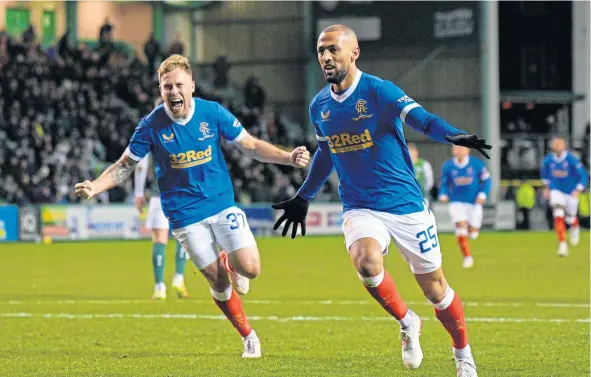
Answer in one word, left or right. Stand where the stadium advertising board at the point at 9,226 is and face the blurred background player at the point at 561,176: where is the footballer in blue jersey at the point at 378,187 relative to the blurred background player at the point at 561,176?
right

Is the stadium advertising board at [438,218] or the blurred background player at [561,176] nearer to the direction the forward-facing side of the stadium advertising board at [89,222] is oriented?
the blurred background player

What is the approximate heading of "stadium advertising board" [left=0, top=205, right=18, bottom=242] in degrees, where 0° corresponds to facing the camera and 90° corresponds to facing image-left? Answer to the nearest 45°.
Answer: approximately 0°

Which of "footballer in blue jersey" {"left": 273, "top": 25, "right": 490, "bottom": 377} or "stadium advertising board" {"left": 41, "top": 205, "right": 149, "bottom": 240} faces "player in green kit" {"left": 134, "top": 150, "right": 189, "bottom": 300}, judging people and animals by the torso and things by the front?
the stadium advertising board

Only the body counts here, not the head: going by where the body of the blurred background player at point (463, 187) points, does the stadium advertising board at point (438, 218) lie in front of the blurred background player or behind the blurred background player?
behind

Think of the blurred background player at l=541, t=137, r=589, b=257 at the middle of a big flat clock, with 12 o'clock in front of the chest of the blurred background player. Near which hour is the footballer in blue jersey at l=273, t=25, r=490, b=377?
The footballer in blue jersey is roughly at 12 o'clock from the blurred background player.

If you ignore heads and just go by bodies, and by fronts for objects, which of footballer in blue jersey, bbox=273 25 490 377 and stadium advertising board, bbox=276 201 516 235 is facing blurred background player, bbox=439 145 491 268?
the stadium advertising board

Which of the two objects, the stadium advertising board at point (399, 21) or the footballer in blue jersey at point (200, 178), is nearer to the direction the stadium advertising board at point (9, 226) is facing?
the footballer in blue jersey

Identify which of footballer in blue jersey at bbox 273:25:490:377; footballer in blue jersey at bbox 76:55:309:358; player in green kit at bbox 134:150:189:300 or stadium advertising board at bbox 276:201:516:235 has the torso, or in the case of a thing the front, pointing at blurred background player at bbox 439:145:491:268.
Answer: the stadium advertising board

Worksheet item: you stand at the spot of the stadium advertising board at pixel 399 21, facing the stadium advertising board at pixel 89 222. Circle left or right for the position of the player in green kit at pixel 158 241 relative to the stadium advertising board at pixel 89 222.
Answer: left

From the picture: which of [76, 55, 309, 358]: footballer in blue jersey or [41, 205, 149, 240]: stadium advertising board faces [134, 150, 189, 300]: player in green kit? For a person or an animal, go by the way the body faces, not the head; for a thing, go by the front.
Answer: the stadium advertising board

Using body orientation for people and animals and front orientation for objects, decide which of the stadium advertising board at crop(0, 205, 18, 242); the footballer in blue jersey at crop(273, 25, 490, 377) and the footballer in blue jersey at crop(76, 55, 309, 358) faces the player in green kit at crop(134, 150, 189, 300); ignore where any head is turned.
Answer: the stadium advertising board
